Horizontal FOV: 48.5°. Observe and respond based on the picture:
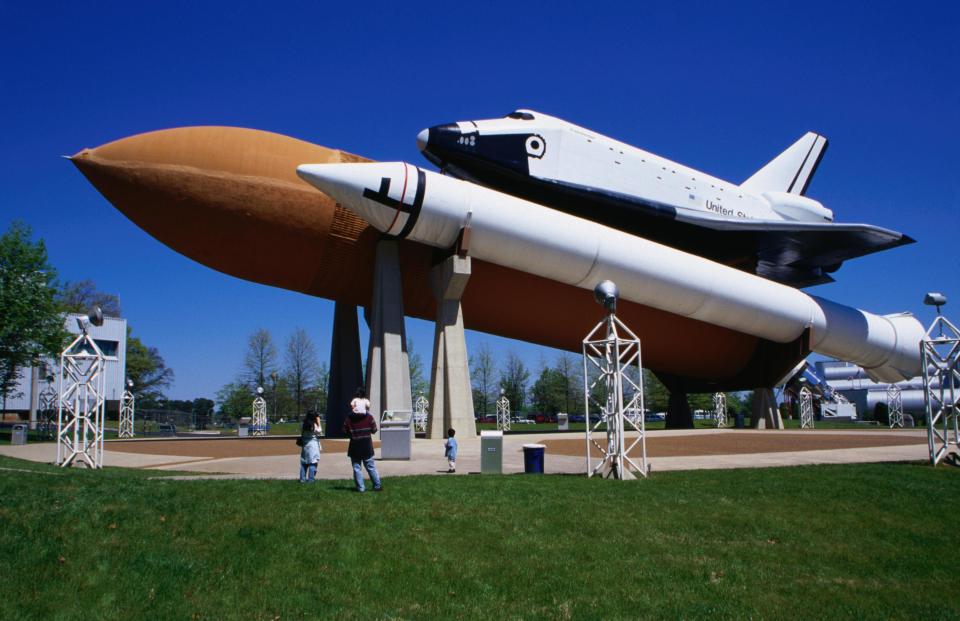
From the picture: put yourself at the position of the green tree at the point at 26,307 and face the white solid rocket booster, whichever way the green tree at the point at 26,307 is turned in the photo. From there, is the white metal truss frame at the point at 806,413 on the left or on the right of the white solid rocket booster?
left

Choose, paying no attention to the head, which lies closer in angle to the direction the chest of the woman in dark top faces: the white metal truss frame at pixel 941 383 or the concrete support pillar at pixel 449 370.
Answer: the concrete support pillar

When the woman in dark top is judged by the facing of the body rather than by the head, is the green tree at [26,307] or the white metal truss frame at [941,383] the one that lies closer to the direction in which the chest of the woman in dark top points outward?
the green tree

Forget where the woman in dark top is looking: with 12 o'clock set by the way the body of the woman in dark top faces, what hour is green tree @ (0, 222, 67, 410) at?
The green tree is roughly at 11 o'clock from the woman in dark top.

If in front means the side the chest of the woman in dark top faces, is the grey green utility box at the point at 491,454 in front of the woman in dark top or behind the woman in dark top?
in front

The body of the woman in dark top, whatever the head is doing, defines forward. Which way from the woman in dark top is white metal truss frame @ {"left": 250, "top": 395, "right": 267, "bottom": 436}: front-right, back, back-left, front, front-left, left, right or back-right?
front

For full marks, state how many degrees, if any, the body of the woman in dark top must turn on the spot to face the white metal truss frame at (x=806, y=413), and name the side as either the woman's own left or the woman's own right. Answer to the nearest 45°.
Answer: approximately 45° to the woman's own right

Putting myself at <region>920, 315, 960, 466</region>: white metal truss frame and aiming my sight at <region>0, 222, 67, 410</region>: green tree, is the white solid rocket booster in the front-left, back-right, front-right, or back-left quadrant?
front-right

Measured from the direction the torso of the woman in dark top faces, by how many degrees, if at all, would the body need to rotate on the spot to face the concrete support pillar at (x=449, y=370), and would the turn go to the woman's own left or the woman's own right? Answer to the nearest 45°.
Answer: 0° — they already face it

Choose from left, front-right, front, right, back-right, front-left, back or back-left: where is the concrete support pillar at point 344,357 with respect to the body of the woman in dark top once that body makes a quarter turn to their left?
right

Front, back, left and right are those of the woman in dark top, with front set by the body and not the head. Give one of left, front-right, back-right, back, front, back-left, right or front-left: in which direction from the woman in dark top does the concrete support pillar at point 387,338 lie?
front

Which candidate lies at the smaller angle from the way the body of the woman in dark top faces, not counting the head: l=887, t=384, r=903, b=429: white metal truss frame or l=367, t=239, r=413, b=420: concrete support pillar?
the concrete support pillar

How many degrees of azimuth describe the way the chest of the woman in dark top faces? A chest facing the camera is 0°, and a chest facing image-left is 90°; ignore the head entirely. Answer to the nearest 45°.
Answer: approximately 180°

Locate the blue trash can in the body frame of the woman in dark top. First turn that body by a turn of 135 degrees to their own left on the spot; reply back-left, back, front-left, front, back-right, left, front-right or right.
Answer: back
